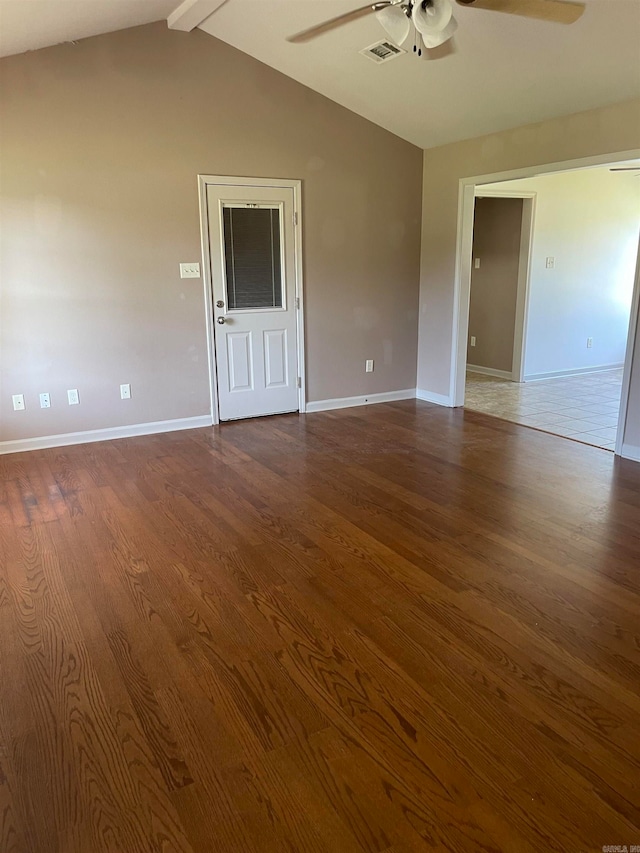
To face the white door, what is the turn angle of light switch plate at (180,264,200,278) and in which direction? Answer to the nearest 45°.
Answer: approximately 90° to its left

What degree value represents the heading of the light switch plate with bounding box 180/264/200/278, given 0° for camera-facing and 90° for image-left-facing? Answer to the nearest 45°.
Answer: approximately 0°

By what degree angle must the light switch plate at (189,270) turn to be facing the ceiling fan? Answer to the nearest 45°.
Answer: approximately 45° to its left

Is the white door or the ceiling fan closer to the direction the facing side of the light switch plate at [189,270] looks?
the ceiling fan
